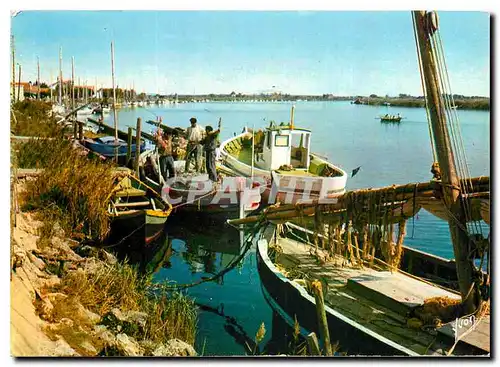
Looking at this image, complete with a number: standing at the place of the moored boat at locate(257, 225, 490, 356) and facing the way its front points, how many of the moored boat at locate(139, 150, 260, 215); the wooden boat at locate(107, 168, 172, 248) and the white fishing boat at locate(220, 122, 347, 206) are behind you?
0

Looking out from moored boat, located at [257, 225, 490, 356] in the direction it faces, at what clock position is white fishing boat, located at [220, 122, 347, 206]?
The white fishing boat is roughly at 1 o'clock from the moored boat.

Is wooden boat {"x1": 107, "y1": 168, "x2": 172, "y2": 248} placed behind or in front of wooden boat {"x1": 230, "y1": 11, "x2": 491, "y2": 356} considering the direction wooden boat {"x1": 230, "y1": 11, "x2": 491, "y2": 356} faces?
in front

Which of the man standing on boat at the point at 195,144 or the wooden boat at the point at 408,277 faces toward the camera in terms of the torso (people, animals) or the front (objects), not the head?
the man standing on boat

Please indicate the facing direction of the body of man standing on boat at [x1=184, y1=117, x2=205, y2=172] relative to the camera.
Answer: toward the camera

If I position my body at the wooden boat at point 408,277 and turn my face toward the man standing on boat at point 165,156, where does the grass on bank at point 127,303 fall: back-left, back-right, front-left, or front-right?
front-left

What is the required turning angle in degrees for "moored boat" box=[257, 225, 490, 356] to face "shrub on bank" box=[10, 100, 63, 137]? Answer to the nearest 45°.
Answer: approximately 45° to its left

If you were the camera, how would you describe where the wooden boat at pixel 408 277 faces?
facing away from the viewer and to the left of the viewer
